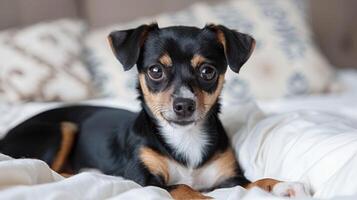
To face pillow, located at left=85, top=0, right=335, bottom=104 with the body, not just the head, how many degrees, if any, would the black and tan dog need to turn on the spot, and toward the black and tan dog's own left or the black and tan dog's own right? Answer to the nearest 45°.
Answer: approximately 90° to the black and tan dog's own left

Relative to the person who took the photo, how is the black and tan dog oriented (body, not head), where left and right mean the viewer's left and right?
facing the viewer and to the right of the viewer

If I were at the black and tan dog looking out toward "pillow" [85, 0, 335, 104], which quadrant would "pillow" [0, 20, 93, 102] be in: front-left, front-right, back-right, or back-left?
front-left

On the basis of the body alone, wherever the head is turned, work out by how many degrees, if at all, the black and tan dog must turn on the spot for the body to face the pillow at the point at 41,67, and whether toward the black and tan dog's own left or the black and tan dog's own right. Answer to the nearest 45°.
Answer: approximately 180°

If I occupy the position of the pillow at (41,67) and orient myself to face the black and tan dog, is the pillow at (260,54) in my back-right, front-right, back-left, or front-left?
front-left
